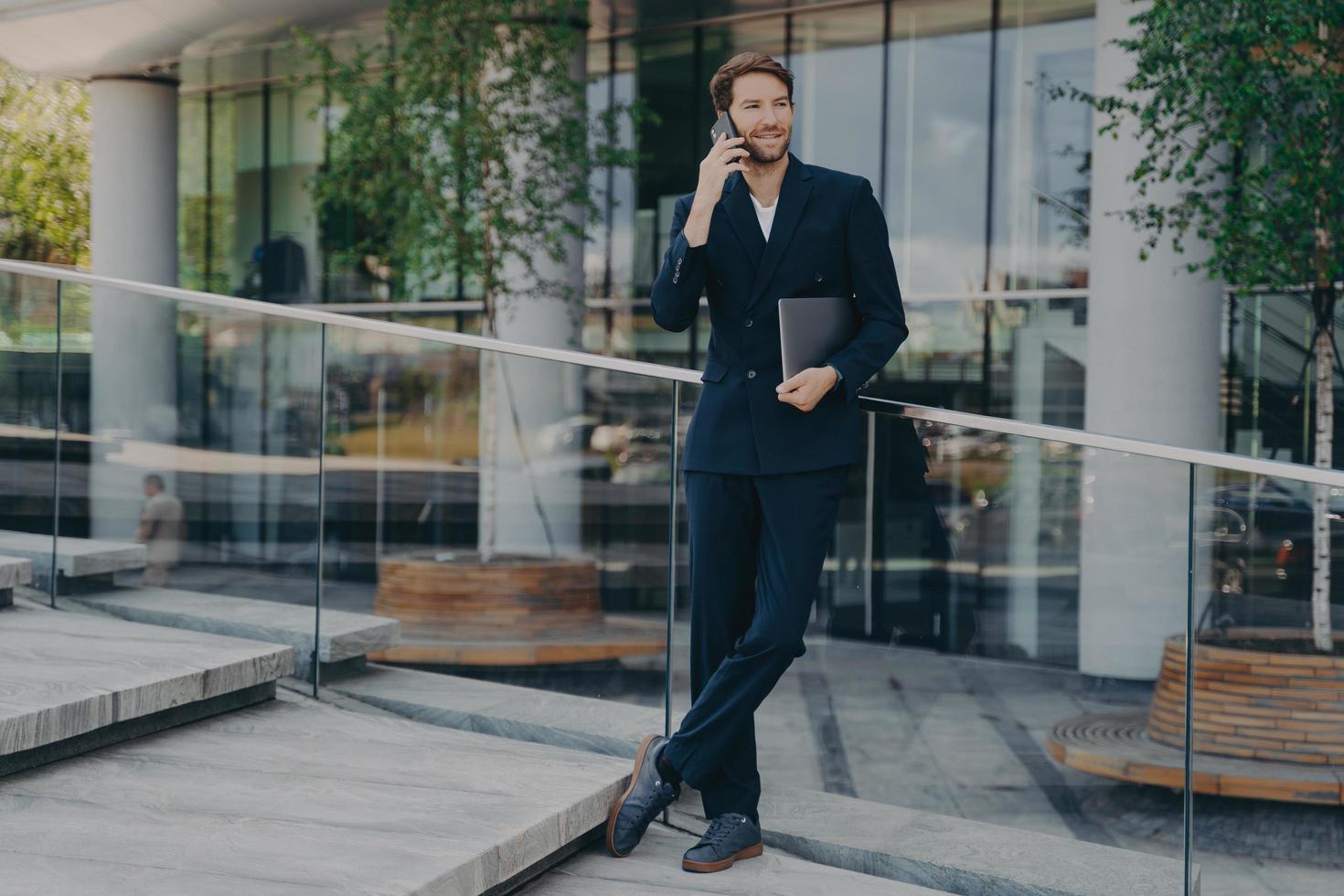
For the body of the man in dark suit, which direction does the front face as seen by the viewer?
toward the camera

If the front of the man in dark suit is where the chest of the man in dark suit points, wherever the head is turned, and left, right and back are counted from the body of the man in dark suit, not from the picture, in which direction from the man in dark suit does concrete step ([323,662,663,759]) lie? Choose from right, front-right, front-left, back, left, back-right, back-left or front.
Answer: back-right

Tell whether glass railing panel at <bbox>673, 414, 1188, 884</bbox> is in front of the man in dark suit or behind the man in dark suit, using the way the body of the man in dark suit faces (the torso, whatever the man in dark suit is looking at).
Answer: behind

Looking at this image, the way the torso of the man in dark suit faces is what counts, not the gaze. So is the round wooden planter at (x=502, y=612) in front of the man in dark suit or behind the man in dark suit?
behind

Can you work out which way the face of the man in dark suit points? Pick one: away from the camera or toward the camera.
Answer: toward the camera

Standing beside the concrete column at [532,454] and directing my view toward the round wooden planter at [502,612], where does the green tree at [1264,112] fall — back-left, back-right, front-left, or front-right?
front-left

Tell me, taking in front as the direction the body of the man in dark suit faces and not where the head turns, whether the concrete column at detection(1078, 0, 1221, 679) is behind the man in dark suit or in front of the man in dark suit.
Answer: behind
